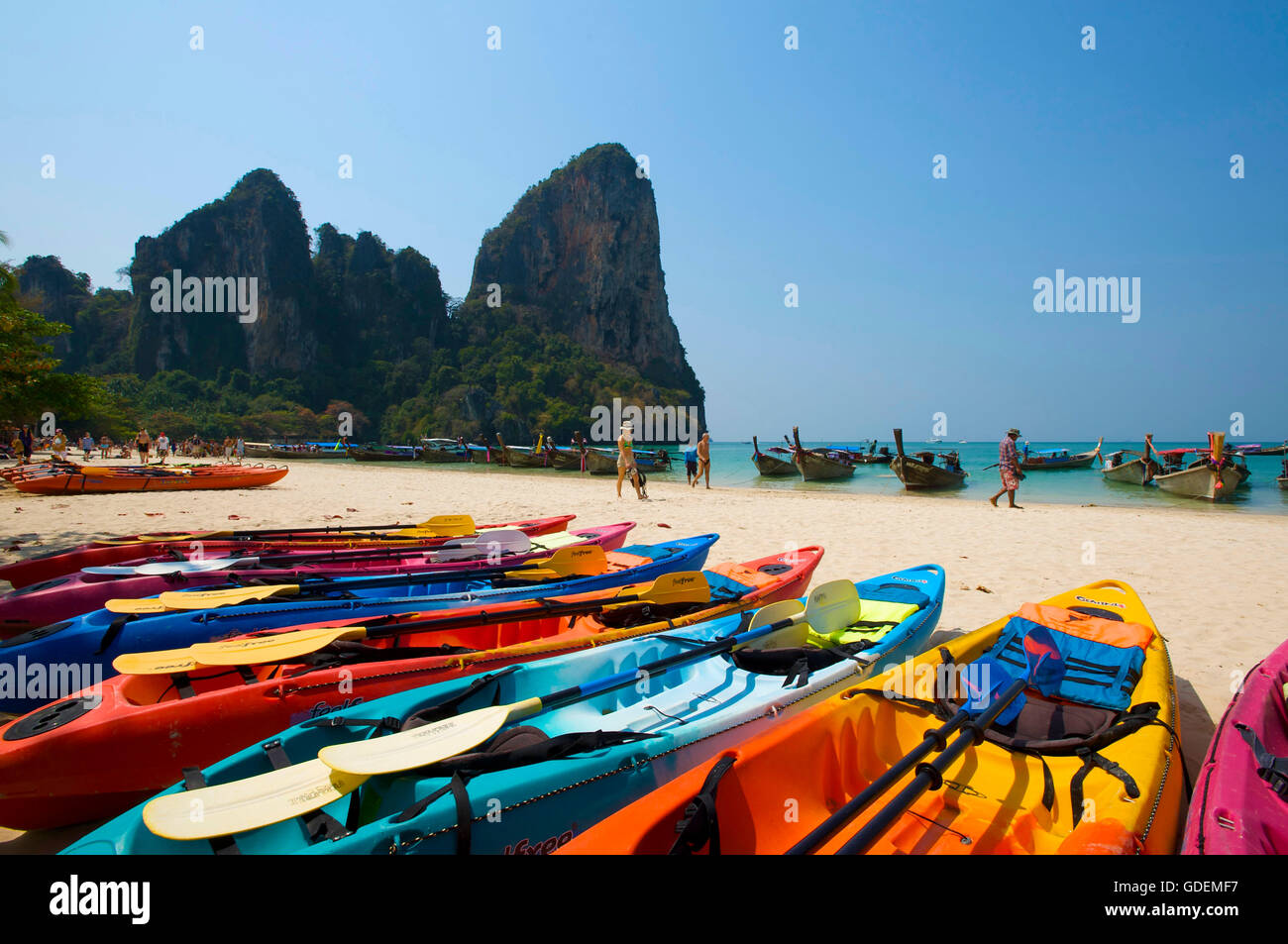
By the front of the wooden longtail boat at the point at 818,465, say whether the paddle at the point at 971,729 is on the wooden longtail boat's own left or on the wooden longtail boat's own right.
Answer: on the wooden longtail boat's own left

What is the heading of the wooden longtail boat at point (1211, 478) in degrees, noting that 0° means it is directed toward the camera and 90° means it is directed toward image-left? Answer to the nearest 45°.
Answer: approximately 315°

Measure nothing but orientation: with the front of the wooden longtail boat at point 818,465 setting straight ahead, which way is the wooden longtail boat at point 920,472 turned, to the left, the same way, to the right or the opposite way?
the same way

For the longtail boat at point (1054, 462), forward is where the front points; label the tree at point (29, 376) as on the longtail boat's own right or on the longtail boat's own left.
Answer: on the longtail boat's own right

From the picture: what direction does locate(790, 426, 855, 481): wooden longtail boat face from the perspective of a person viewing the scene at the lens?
facing the viewer and to the left of the viewer

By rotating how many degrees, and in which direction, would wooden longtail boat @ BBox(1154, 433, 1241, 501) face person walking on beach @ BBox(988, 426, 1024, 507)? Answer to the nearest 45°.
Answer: approximately 45° to its right

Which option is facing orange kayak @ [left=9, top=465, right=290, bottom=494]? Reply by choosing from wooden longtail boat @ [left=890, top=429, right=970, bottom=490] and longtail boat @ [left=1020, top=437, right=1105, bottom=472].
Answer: the wooden longtail boat

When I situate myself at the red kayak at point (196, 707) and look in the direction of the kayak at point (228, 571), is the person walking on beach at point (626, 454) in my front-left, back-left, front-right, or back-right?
front-right

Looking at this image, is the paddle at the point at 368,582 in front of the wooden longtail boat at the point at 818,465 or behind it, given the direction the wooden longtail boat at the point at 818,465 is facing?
in front

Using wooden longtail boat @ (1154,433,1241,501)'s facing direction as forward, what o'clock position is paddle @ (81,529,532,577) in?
The paddle is roughly at 2 o'clock from the wooden longtail boat.

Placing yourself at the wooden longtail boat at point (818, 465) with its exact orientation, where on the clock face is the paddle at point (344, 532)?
The paddle is roughly at 11 o'clock from the wooden longtail boat.

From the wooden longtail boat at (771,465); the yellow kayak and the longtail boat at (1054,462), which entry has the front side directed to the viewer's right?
the longtail boat

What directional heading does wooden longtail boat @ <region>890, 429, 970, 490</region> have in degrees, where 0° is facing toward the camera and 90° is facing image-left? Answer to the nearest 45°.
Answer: approximately 45°
